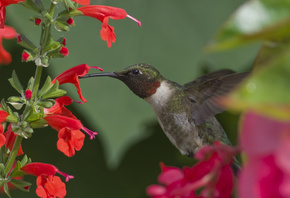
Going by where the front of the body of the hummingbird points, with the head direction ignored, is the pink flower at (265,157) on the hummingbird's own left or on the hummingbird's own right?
on the hummingbird's own left

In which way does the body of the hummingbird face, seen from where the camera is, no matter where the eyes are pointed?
to the viewer's left

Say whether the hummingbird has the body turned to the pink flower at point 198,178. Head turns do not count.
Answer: no

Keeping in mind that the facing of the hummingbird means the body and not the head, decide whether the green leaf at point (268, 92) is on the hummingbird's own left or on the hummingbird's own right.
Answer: on the hummingbird's own left

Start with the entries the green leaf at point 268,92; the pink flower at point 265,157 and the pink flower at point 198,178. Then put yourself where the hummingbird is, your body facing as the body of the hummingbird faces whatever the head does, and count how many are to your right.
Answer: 0
